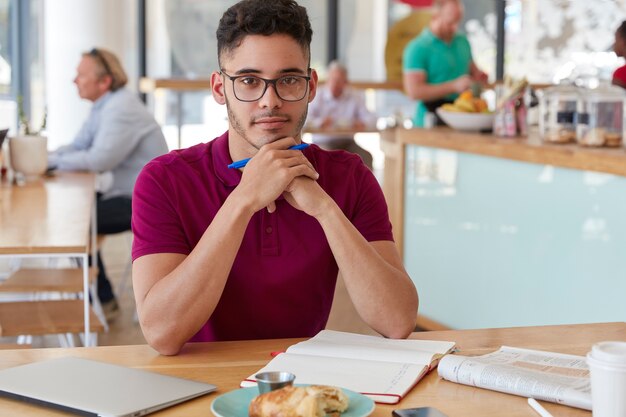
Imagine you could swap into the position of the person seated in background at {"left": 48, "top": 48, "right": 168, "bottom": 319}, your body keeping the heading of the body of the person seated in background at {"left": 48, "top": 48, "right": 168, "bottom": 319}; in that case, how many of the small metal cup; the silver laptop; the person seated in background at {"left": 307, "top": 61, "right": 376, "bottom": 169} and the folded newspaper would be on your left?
3

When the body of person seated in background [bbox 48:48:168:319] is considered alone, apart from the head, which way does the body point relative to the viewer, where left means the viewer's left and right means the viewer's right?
facing to the left of the viewer

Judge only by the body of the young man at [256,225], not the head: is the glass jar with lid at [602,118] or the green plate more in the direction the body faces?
the green plate

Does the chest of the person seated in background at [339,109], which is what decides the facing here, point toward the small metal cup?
yes

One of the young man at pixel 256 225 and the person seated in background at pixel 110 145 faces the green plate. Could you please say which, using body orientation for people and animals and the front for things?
the young man

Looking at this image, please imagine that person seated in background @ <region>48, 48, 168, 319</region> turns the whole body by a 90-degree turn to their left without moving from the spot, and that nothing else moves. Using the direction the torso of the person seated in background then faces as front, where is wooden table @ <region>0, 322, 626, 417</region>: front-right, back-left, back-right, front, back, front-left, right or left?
front

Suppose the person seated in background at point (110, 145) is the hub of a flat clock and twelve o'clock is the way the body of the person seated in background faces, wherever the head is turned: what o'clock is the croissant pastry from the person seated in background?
The croissant pastry is roughly at 9 o'clock from the person seated in background.

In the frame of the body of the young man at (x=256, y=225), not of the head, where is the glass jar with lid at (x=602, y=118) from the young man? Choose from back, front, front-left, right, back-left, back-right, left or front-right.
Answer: back-left

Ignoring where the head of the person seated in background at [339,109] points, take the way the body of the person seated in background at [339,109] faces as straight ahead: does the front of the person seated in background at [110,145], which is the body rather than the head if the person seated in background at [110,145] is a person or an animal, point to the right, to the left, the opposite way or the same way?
to the right

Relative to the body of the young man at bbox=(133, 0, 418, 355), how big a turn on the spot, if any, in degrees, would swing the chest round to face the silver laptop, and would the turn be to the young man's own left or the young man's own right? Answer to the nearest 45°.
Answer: approximately 45° to the young man's own right

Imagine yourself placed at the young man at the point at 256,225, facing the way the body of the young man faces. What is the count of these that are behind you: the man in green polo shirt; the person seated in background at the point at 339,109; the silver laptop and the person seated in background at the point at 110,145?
3

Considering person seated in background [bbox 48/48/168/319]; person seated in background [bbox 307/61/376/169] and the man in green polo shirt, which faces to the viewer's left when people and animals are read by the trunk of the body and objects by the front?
person seated in background [bbox 48/48/168/319]

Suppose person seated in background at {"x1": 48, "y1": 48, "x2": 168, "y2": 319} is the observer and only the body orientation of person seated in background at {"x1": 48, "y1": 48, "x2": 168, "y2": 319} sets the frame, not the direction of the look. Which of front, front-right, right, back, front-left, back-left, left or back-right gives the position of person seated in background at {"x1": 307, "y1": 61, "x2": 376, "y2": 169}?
back-right
